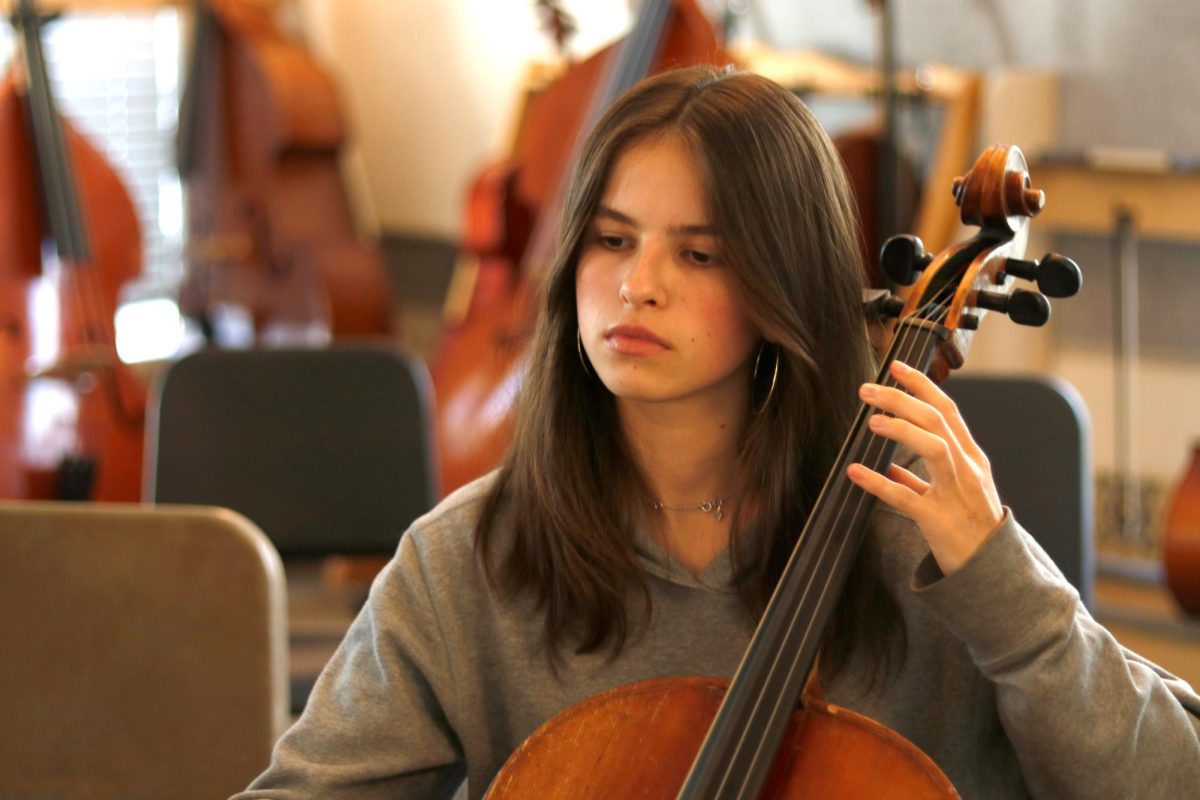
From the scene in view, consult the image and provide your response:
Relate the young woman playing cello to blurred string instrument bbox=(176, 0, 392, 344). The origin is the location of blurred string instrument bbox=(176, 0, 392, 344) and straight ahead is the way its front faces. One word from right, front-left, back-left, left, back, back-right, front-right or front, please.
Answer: front-left

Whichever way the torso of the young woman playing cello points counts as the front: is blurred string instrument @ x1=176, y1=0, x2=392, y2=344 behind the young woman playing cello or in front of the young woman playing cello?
behind

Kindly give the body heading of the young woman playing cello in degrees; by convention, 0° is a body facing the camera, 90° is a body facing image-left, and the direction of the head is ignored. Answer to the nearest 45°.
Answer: approximately 0°

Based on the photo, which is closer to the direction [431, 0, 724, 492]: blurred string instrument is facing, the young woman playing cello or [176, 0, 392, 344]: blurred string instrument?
the young woman playing cello

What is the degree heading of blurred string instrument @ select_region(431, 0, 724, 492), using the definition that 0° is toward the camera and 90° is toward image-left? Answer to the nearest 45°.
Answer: approximately 315°

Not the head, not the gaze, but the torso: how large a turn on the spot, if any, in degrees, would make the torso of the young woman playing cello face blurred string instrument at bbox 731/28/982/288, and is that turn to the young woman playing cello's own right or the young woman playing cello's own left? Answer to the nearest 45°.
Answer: approximately 180°

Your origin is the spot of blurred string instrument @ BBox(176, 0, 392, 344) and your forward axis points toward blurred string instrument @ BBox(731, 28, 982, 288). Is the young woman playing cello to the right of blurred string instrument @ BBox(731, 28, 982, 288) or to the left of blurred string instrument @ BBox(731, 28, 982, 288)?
right

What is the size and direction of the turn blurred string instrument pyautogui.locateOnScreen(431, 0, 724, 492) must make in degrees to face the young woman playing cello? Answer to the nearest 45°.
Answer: approximately 45° to its right

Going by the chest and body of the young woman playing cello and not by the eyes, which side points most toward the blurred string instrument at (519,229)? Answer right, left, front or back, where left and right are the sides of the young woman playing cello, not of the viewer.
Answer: back

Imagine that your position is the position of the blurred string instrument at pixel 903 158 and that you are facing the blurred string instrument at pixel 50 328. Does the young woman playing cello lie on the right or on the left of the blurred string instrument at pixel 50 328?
left
